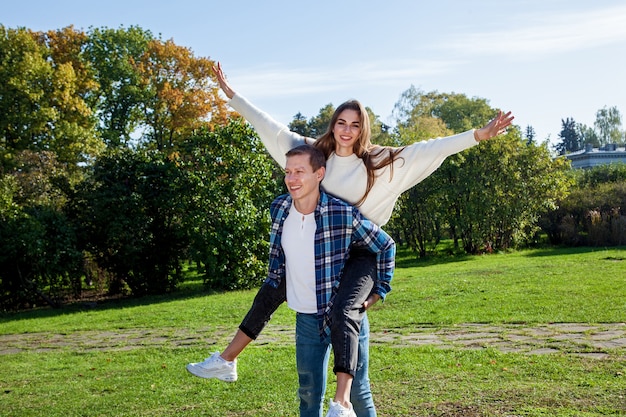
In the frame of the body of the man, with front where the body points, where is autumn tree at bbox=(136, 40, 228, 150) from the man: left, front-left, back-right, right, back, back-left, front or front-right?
back-right

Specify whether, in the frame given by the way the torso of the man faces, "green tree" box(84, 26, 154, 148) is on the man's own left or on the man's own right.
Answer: on the man's own right

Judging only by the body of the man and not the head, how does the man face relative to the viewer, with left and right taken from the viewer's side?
facing the viewer and to the left of the viewer

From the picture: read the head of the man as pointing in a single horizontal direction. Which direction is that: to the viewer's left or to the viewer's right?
to the viewer's left

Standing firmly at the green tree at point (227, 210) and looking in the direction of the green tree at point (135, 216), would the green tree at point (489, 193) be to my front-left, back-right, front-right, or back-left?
back-right
